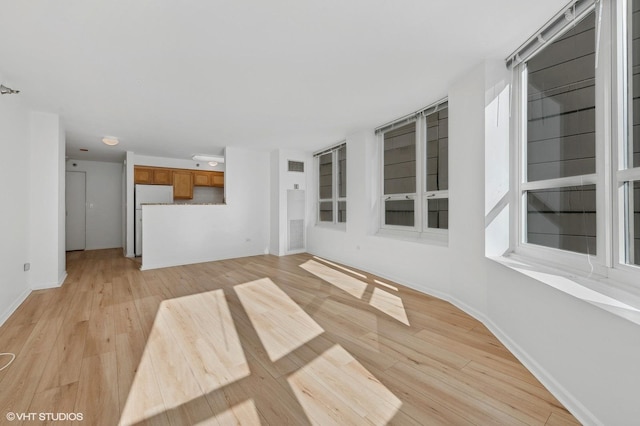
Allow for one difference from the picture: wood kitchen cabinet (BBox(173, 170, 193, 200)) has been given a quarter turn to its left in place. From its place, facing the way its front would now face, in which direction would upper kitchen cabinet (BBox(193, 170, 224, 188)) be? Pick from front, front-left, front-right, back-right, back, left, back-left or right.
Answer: front

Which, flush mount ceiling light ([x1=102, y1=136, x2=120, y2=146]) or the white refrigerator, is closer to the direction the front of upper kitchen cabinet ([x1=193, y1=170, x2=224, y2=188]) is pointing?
the flush mount ceiling light

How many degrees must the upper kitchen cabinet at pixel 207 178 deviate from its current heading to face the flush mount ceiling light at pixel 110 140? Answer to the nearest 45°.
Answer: approximately 45° to its right

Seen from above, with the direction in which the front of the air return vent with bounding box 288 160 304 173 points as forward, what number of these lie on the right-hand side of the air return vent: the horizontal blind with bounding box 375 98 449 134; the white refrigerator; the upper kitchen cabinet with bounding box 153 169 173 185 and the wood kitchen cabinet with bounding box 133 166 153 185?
3

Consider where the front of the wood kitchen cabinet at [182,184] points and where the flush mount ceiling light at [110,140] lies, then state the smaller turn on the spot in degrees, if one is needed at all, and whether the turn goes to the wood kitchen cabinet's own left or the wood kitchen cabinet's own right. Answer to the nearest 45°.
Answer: approximately 45° to the wood kitchen cabinet's own right

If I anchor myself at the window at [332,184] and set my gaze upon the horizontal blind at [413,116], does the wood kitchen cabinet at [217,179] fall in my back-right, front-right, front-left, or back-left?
back-right

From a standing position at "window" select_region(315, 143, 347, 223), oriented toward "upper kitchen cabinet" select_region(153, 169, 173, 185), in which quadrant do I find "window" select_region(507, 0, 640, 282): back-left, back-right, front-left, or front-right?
back-left

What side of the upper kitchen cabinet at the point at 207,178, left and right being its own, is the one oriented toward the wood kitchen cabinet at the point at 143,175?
right
